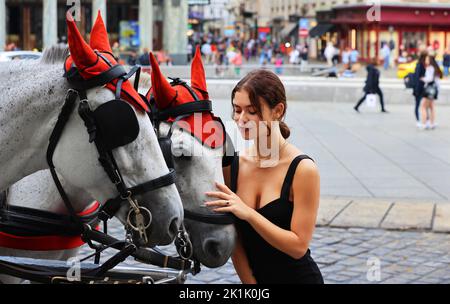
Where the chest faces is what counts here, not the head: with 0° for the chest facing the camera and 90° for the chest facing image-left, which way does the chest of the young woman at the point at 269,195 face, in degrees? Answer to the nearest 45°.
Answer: approximately 45°

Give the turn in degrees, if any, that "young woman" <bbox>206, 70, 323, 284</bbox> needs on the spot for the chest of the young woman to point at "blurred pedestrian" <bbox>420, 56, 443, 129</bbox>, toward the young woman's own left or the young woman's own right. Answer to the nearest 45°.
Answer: approximately 135° to the young woman's own right

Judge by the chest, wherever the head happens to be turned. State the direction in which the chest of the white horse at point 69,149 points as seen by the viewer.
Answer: to the viewer's right

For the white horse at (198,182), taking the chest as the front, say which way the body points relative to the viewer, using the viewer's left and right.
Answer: facing the viewer and to the right of the viewer

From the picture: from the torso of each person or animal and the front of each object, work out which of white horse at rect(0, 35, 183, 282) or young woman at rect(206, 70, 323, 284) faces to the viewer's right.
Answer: the white horse

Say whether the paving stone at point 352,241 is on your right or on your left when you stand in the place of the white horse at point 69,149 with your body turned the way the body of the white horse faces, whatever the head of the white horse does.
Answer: on your left

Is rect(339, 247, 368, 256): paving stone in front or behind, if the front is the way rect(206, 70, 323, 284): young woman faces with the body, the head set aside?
behind

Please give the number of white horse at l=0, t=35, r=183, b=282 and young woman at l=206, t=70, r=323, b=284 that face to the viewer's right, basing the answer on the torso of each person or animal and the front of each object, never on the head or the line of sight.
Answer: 1
